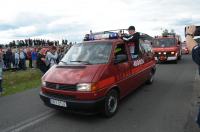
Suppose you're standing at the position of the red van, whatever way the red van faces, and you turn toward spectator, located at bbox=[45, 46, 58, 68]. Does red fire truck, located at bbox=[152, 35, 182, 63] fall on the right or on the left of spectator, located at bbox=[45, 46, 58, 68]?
right

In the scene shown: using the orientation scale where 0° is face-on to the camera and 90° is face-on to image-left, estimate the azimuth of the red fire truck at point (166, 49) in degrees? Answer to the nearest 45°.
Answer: approximately 45°

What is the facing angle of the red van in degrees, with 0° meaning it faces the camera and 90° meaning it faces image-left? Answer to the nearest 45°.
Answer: approximately 45°

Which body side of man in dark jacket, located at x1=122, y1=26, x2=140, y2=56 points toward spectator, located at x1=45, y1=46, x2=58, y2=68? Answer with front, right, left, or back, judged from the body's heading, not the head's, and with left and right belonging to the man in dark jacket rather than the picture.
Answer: right

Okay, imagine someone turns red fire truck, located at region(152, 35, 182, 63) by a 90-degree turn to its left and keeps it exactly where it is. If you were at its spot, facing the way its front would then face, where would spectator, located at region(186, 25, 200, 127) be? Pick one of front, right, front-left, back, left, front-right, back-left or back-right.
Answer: front-right

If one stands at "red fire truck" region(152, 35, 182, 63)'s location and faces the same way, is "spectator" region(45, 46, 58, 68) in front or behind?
in front

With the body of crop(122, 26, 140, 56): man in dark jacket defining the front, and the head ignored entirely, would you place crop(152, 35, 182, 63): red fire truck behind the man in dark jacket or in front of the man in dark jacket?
behind

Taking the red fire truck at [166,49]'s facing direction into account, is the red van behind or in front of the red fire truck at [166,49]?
in front
